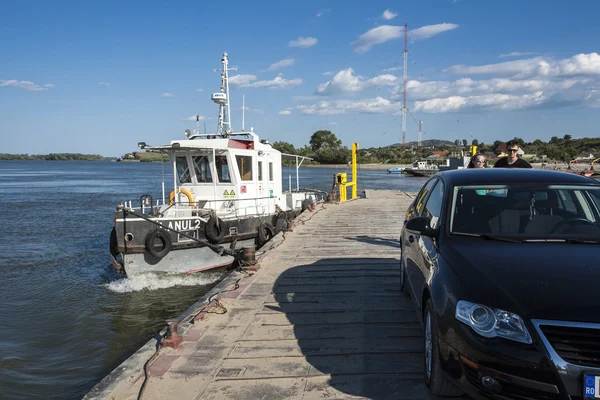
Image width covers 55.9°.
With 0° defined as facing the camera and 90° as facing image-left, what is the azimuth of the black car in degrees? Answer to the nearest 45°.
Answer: approximately 315°

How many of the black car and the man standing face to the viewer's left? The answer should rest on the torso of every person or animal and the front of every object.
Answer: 0

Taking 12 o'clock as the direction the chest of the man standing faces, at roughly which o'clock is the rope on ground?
The rope on ground is roughly at 1 o'clock from the man standing.

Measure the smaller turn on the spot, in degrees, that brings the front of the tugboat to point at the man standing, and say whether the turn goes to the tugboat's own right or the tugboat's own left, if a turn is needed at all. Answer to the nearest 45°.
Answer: approximately 90° to the tugboat's own left

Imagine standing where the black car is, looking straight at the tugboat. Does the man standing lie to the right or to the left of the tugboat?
right

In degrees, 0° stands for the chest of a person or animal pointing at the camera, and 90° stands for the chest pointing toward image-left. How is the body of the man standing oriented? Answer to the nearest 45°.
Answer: approximately 0°

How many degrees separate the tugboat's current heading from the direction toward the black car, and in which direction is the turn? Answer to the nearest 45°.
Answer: approximately 45° to its left

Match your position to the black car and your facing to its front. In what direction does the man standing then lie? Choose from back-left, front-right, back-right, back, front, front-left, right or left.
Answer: back-left

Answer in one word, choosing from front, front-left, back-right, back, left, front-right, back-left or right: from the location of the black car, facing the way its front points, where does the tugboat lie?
back

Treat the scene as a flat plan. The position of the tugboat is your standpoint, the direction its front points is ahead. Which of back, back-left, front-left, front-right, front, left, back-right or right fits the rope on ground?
front-left

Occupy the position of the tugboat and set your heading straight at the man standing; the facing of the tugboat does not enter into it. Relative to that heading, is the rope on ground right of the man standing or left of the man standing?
right

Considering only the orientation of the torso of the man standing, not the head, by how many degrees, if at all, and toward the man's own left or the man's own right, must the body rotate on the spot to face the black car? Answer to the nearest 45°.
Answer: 0° — they already face it

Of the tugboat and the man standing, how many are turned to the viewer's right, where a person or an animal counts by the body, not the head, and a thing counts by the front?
0
